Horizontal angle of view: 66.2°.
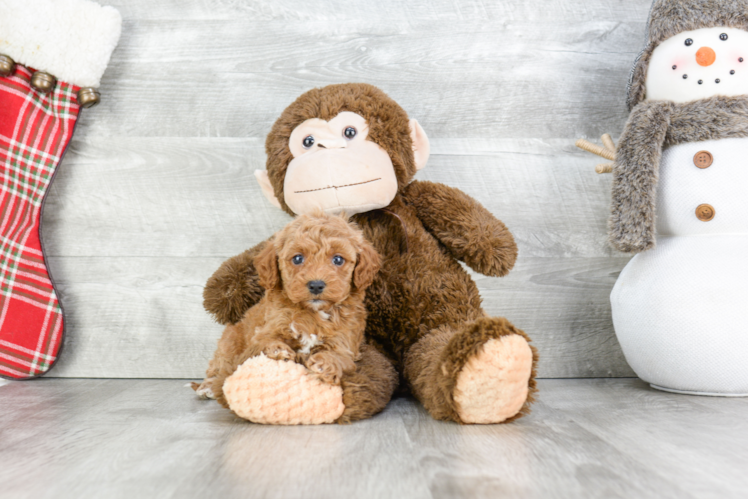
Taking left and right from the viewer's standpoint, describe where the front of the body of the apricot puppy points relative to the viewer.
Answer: facing the viewer and to the right of the viewer

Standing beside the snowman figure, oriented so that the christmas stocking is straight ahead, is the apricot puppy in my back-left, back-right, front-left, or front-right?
front-left

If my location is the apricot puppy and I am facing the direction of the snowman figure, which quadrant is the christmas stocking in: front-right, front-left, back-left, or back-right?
back-left

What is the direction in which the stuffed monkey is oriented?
toward the camera

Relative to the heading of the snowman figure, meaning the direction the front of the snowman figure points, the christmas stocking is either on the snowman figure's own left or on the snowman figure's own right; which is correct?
on the snowman figure's own right

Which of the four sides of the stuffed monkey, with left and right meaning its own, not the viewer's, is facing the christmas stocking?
right

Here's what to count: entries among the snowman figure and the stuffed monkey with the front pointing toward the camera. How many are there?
2

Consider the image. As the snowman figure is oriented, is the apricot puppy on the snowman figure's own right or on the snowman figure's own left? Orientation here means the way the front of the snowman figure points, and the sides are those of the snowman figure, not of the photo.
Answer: on the snowman figure's own right

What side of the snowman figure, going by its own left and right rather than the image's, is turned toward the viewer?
front
